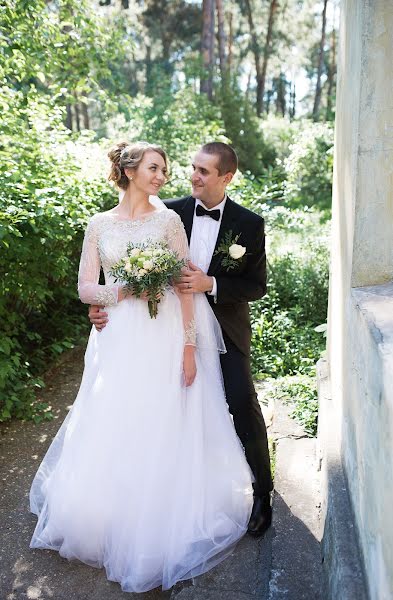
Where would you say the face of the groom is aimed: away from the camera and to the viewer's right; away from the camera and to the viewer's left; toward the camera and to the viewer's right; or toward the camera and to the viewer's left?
toward the camera and to the viewer's left

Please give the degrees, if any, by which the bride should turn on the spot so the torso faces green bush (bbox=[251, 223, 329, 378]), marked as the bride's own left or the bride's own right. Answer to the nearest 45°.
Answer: approximately 135° to the bride's own left

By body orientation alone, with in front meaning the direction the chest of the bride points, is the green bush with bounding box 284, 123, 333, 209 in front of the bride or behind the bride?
behind

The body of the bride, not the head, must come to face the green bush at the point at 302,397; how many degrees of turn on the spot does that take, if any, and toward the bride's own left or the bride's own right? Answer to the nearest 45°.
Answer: approximately 135° to the bride's own left

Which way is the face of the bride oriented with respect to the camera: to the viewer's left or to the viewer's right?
to the viewer's right

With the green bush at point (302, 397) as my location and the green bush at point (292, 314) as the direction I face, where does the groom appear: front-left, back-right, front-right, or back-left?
back-left

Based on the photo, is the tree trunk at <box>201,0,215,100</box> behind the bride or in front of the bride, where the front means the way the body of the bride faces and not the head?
behind

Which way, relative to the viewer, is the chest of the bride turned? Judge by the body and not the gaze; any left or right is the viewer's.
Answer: facing the viewer
